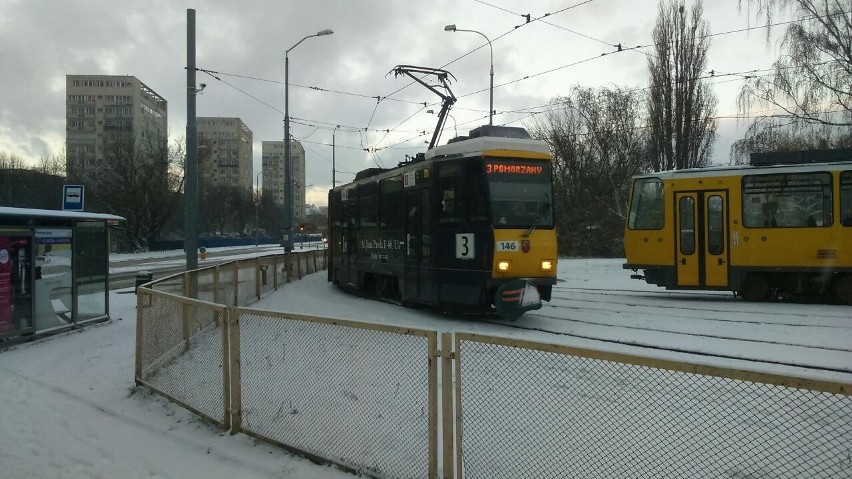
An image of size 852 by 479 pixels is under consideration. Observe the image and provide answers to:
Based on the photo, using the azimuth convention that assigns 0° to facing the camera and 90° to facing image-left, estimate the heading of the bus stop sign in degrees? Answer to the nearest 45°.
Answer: approximately 0°

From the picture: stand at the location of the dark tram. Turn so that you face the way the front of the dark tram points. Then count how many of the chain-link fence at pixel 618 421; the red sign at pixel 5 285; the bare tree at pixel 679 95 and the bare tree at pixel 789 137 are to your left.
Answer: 2

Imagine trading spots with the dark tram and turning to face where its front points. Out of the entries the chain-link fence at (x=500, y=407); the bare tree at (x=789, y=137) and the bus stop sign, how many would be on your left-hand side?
1

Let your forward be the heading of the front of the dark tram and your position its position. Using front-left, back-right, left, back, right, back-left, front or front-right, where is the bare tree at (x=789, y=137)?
left

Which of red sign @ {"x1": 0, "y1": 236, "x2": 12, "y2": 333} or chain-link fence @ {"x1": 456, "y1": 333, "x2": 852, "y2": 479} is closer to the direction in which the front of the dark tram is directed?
the chain-link fence

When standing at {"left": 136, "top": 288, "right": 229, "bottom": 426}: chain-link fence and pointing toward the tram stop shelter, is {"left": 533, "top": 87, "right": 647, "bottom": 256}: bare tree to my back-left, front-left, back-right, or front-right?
front-right

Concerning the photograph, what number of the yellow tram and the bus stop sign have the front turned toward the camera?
1

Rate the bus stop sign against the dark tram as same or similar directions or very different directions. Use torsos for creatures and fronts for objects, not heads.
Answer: same or similar directions

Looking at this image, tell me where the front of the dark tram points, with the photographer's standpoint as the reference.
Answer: facing the viewer and to the right of the viewer
